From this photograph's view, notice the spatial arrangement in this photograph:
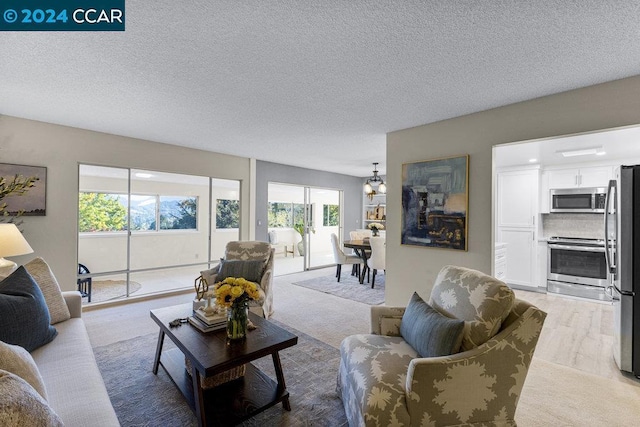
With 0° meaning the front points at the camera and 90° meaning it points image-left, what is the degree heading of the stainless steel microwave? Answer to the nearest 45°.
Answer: approximately 0°

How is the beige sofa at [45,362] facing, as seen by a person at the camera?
facing to the right of the viewer

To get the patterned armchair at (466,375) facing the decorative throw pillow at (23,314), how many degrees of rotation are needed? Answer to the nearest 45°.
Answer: approximately 45° to its right

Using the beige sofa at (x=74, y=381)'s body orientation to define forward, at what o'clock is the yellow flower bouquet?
The yellow flower bouquet is roughly at 12 o'clock from the beige sofa.

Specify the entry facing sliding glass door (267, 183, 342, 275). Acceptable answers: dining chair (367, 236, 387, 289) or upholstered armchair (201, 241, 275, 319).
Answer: the dining chair

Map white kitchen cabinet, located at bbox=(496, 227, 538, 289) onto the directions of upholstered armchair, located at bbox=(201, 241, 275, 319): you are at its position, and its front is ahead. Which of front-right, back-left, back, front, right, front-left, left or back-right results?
back-left

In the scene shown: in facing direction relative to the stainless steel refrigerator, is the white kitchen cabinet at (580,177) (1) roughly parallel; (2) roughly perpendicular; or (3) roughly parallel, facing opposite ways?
roughly perpendicular

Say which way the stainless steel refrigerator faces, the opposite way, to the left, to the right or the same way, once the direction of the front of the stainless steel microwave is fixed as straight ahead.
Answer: to the right

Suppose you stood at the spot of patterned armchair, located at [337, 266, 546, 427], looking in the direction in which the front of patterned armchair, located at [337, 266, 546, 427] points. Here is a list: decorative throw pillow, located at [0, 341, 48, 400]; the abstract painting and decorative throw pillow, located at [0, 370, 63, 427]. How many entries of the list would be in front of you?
2

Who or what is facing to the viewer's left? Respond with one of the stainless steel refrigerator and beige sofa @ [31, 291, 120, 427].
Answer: the stainless steel refrigerator

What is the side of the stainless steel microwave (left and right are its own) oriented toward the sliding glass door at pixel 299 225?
right
